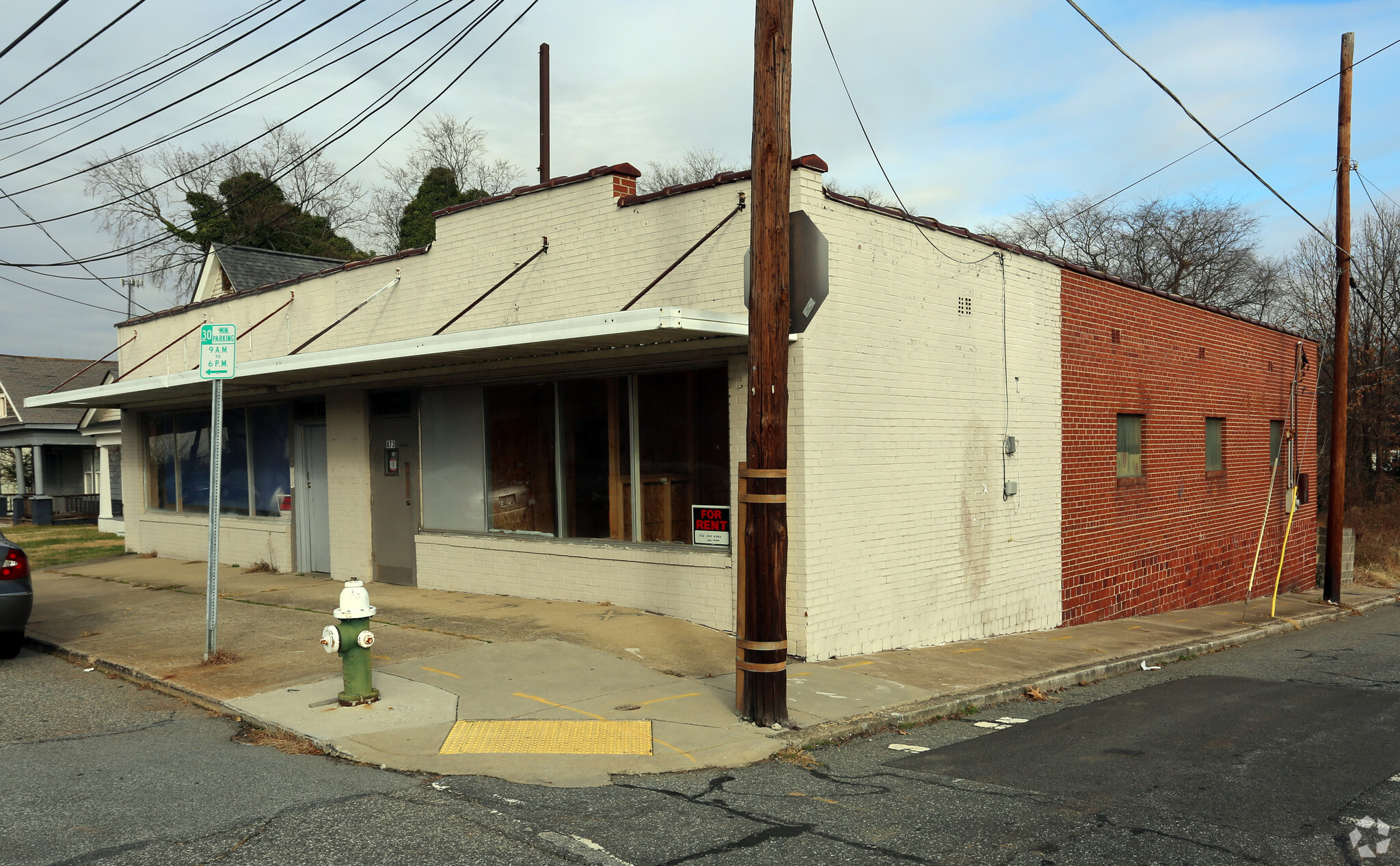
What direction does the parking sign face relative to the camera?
toward the camera

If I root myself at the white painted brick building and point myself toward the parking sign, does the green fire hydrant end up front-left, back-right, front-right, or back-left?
front-left

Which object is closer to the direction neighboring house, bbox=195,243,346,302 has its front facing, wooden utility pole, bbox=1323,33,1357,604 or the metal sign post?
the metal sign post

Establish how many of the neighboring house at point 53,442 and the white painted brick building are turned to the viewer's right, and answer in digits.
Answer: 0

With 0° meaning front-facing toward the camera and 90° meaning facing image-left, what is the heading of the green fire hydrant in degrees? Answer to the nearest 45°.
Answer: approximately 45°

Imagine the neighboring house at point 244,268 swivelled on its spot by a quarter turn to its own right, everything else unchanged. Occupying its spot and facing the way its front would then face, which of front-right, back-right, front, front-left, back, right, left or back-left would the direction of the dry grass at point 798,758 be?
back-left

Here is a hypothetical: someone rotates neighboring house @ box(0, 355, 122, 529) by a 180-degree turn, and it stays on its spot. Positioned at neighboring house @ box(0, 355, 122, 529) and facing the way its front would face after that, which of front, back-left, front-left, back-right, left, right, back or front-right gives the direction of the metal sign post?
back-right

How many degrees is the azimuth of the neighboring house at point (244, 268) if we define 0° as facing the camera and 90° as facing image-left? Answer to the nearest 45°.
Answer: approximately 45°

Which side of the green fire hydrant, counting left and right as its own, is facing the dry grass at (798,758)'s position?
left

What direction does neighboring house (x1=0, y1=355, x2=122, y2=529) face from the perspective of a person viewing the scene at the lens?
facing the viewer and to the left of the viewer

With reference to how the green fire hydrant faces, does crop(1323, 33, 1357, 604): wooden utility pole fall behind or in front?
behind
